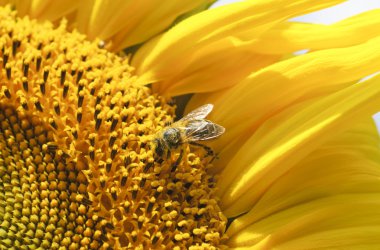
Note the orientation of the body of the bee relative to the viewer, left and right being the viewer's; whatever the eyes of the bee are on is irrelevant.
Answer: facing the viewer and to the left of the viewer
